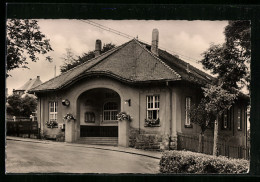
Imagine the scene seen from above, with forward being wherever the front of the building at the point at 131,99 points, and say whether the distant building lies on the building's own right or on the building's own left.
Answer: on the building's own right

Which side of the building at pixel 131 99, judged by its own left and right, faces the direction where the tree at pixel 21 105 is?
right

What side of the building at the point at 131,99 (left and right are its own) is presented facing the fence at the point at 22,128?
right

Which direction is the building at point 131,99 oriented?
toward the camera

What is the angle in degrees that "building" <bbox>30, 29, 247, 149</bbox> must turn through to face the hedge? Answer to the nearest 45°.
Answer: approximately 45° to its left

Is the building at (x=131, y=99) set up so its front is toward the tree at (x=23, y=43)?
no

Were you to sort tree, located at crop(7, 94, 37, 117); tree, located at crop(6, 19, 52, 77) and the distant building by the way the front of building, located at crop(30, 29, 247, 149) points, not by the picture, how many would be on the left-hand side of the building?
0
